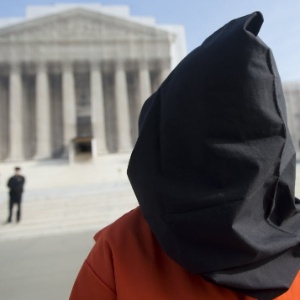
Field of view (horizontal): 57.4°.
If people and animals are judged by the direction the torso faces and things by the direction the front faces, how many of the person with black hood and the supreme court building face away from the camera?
0

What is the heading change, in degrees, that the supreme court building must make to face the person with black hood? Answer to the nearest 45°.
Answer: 0° — it already faces them

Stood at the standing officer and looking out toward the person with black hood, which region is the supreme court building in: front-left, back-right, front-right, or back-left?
back-left

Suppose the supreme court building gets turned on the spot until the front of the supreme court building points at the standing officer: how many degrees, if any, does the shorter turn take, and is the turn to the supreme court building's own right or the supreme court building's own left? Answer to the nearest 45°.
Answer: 0° — it already faces them
